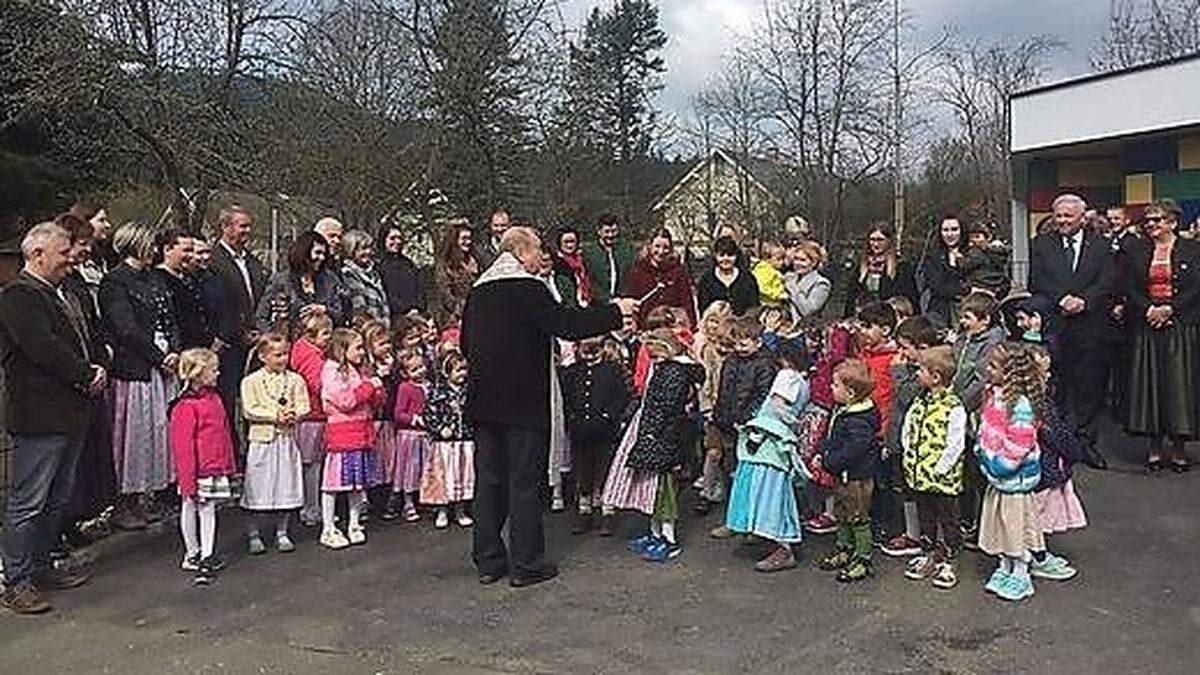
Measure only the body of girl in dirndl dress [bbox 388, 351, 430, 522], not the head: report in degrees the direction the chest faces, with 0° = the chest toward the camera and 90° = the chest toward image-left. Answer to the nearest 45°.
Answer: approximately 315°

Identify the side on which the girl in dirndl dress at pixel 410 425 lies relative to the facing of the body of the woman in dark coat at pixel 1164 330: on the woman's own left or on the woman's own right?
on the woman's own right

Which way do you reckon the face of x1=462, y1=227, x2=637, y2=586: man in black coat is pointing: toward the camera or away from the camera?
away from the camera

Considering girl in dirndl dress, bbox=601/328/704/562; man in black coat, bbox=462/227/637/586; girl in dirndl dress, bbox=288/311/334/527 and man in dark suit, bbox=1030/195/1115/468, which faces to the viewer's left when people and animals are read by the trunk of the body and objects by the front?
girl in dirndl dress, bbox=601/328/704/562

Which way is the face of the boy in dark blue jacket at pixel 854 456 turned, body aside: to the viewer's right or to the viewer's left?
to the viewer's left
